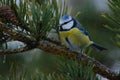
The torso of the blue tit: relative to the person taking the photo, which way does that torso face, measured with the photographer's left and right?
facing the viewer and to the left of the viewer
